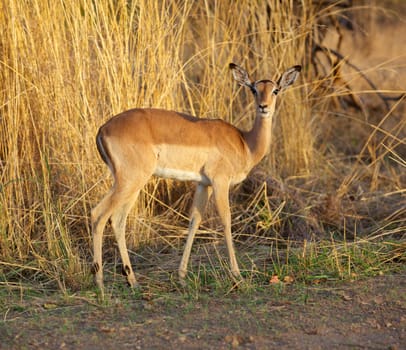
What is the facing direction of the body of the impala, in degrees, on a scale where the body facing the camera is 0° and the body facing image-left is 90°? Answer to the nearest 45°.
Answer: approximately 270°

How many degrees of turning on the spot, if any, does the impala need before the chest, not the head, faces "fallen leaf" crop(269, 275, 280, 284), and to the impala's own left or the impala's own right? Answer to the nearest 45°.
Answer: approximately 45° to the impala's own right

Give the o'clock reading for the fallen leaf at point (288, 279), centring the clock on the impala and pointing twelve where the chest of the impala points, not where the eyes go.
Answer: The fallen leaf is roughly at 1 o'clock from the impala.
